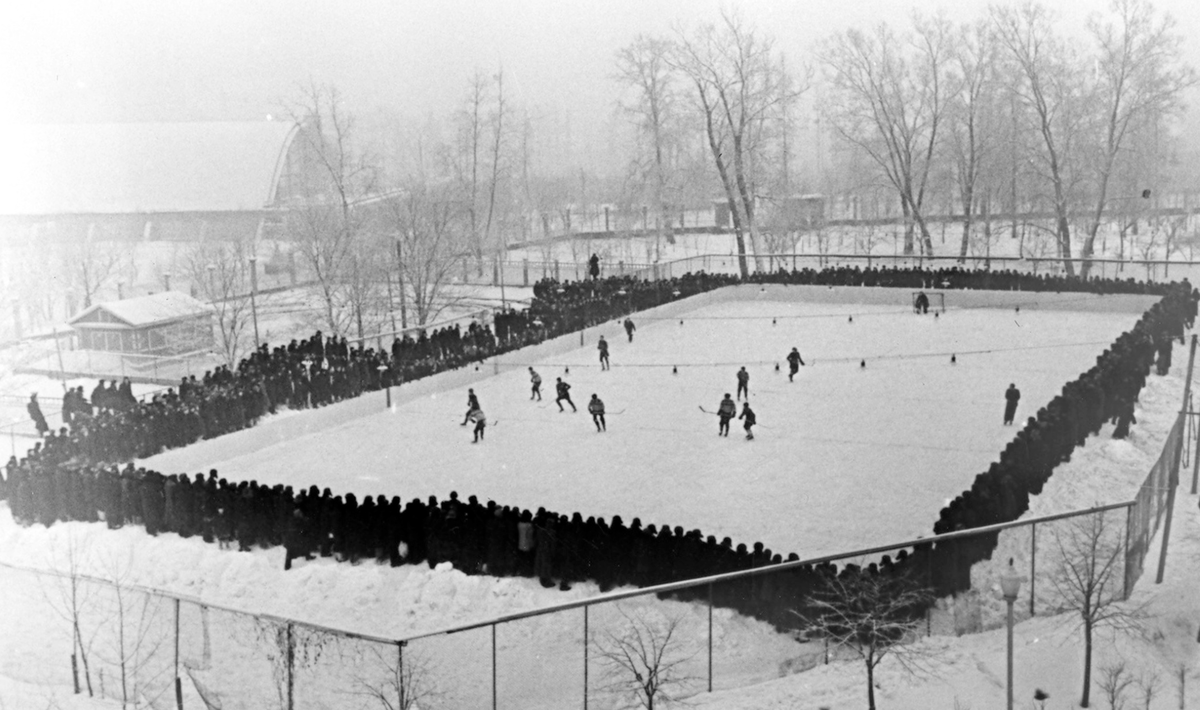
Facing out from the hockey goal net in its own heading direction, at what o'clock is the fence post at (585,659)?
The fence post is roughly at 12 o'clock from the hockey goal net.

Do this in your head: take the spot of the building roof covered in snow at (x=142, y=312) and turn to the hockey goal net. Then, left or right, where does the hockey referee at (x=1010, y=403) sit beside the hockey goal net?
right

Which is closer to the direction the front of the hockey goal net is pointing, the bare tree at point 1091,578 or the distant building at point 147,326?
the bare tree

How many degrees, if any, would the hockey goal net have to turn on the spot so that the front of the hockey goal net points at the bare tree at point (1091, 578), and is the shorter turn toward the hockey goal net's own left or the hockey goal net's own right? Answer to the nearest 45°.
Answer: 0° — it already faces it

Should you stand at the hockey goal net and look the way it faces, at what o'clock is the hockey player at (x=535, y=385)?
The hockey player is roughly at 1 o'clock from the hockey goal net.

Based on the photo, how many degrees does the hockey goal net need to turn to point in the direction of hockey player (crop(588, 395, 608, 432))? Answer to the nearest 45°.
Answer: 0° — it already faces them

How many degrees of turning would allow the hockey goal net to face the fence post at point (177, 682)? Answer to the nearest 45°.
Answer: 0° — it already faces it

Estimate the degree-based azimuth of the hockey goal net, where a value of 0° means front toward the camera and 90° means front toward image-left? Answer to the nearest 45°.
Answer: approximately 0°

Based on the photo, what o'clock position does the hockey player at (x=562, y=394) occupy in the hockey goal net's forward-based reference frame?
The hockey player is roughly at 1 o'clock from the hockey goal net.

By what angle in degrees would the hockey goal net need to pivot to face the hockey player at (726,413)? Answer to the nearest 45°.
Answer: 0° — it already faces them

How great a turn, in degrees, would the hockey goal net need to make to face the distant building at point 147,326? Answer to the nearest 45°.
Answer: approximately 90° to its right
